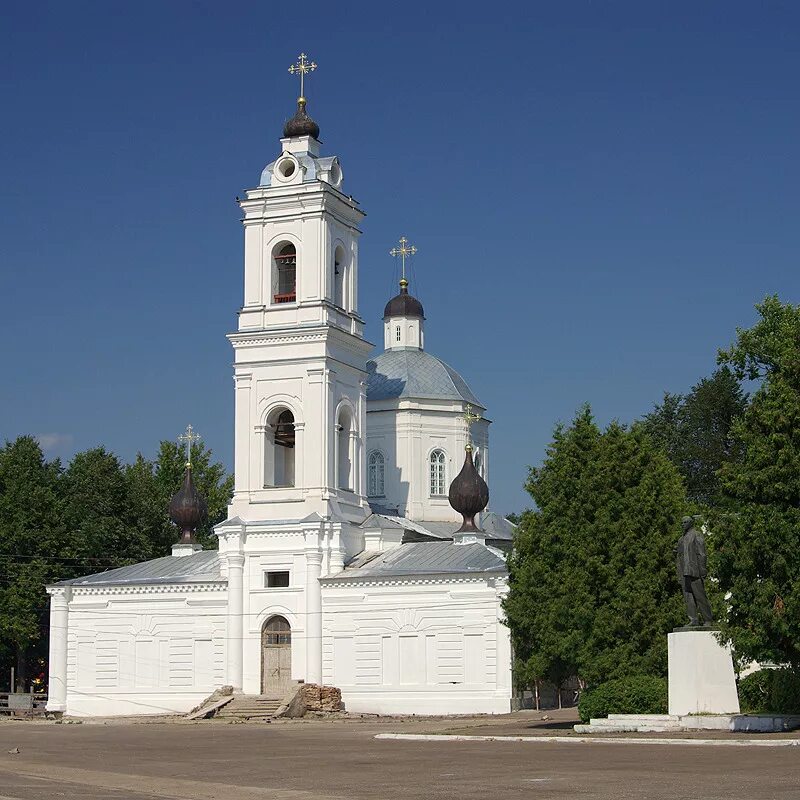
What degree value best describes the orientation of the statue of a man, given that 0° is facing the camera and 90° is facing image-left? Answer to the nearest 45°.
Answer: approximately 45°

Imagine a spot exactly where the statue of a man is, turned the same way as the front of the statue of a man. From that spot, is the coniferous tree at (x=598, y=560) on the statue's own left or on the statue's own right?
on the statue's own right

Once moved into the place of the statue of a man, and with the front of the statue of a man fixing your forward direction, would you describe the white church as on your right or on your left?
on your right
